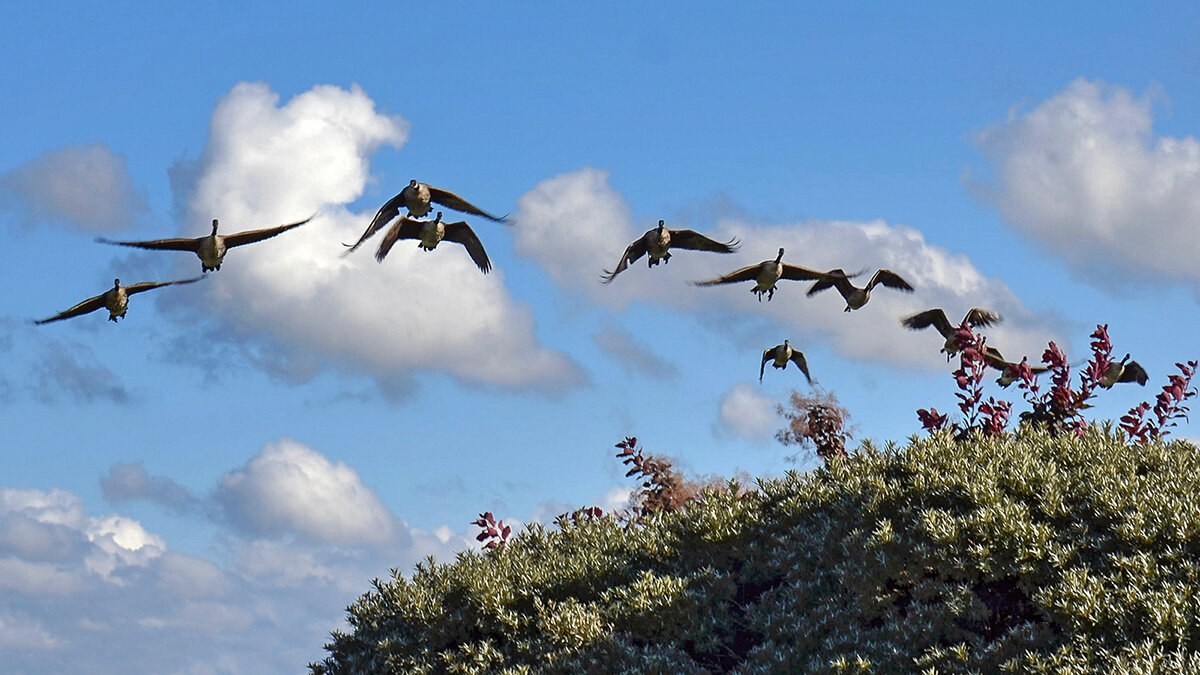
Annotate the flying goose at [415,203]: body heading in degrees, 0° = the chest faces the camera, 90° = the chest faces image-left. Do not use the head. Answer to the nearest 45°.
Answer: approximately 0°

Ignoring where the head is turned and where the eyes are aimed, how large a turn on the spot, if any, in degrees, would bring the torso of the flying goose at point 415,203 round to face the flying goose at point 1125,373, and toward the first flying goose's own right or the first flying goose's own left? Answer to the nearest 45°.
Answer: approximately 90° to the first flying goose's own left
